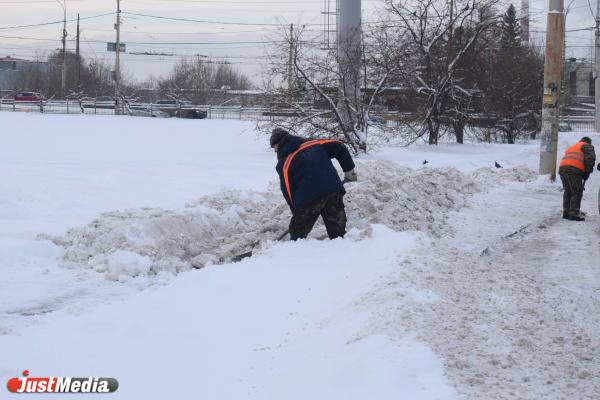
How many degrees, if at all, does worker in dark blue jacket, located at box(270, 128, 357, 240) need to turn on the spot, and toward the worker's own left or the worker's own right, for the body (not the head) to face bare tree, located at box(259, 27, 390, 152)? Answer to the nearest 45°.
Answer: approximately 45° to the worker's own right

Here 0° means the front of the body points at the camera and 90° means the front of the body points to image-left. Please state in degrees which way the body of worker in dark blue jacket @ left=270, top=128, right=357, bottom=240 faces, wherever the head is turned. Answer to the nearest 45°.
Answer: approximately 135°

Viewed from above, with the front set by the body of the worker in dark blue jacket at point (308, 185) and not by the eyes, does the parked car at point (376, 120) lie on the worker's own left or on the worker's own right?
on the worker's own right

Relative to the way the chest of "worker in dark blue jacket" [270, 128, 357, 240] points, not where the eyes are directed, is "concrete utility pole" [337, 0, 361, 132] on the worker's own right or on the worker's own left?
on the worker's own right

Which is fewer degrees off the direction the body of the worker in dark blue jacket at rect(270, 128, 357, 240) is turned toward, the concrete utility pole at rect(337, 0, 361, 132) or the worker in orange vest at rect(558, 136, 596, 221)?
the concrete utility pole

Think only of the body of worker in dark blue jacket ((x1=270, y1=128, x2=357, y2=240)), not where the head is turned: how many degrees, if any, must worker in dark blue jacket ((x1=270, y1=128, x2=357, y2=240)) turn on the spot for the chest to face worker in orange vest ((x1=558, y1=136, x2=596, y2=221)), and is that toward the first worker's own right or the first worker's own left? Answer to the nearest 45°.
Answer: approximately 90° to the first worker's own right

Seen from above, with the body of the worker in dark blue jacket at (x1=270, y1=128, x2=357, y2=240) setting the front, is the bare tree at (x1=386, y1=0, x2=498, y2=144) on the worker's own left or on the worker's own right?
on the worker's own right

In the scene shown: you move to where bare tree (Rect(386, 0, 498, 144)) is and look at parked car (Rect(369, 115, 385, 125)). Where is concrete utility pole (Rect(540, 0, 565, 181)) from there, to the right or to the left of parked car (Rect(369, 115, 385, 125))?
left

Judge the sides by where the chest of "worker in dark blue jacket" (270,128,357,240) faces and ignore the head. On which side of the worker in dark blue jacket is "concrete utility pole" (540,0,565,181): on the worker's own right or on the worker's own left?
on the worker's own right
